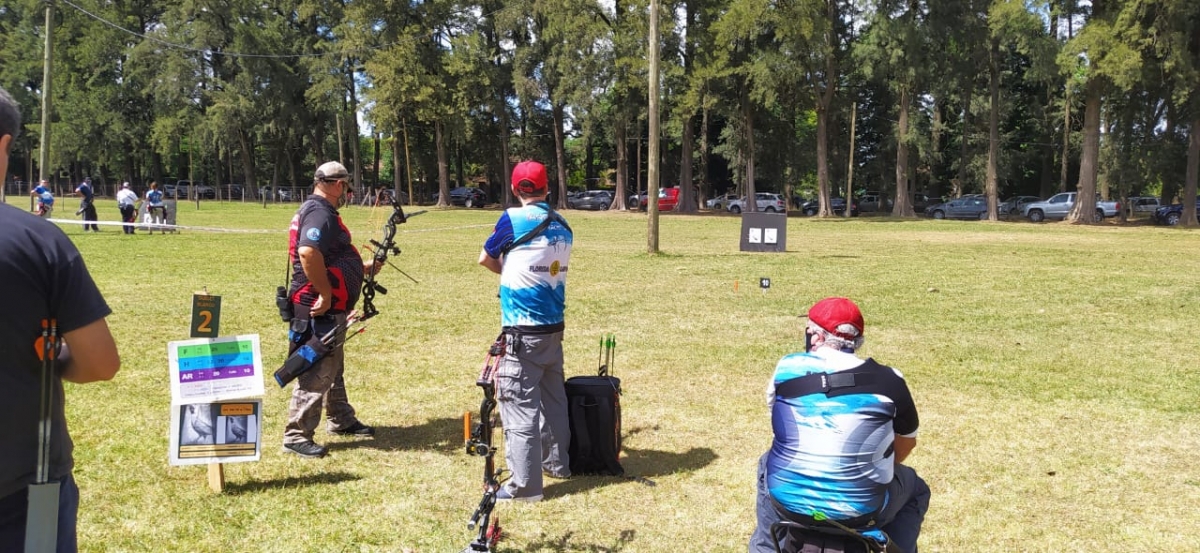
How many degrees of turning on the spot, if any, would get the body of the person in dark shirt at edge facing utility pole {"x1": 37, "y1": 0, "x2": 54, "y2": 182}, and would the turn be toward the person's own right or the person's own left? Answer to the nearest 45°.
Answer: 0° — they already face it

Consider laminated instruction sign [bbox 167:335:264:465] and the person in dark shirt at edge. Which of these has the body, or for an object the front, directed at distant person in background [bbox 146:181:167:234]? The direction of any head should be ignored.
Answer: the person in dark shirt at edge

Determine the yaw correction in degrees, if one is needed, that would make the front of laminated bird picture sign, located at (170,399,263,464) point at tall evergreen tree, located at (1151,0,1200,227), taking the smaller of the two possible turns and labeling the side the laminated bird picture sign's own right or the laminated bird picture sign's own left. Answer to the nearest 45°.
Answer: approximately 135° to the laminated bird picture sign's own left

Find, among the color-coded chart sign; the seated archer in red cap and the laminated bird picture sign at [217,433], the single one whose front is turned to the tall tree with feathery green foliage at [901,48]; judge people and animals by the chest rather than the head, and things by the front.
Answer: the seated archer in red cap

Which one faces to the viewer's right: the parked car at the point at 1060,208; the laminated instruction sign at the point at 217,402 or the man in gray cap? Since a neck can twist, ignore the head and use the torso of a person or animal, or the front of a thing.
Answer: the man in gray cap

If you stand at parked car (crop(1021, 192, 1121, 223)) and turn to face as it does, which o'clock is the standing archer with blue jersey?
The standing archer with blue jersey is roughly at 9 o'clock from the parked car.

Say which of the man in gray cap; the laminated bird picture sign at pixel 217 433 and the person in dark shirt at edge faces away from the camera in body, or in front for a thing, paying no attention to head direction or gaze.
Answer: the person in dark shirt at edge

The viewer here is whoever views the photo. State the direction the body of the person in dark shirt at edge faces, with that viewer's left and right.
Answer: facing away from the viewer

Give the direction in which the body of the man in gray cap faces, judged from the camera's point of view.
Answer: to the viewer's right

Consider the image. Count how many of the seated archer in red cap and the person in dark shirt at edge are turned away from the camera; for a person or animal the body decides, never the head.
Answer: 2

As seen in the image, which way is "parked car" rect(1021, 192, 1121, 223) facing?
to the viewer's left

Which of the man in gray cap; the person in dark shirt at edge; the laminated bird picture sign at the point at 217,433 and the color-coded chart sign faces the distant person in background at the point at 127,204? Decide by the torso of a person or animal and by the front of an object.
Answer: the person in dark shirt at edge

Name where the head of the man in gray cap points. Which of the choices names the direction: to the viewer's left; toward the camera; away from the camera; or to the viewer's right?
to the viewer's right

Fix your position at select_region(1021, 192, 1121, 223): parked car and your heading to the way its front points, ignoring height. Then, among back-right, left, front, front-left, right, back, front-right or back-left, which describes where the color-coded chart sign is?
left

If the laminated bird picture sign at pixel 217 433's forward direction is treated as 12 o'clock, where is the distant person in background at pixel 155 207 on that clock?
The distant person in background is roughly at 6 o'clock from the laminated bird picture sign.

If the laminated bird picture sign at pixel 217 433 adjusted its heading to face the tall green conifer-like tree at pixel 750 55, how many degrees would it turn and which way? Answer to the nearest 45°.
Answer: approximately 135° to its left

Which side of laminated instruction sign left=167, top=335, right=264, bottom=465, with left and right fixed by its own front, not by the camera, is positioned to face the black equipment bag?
left
